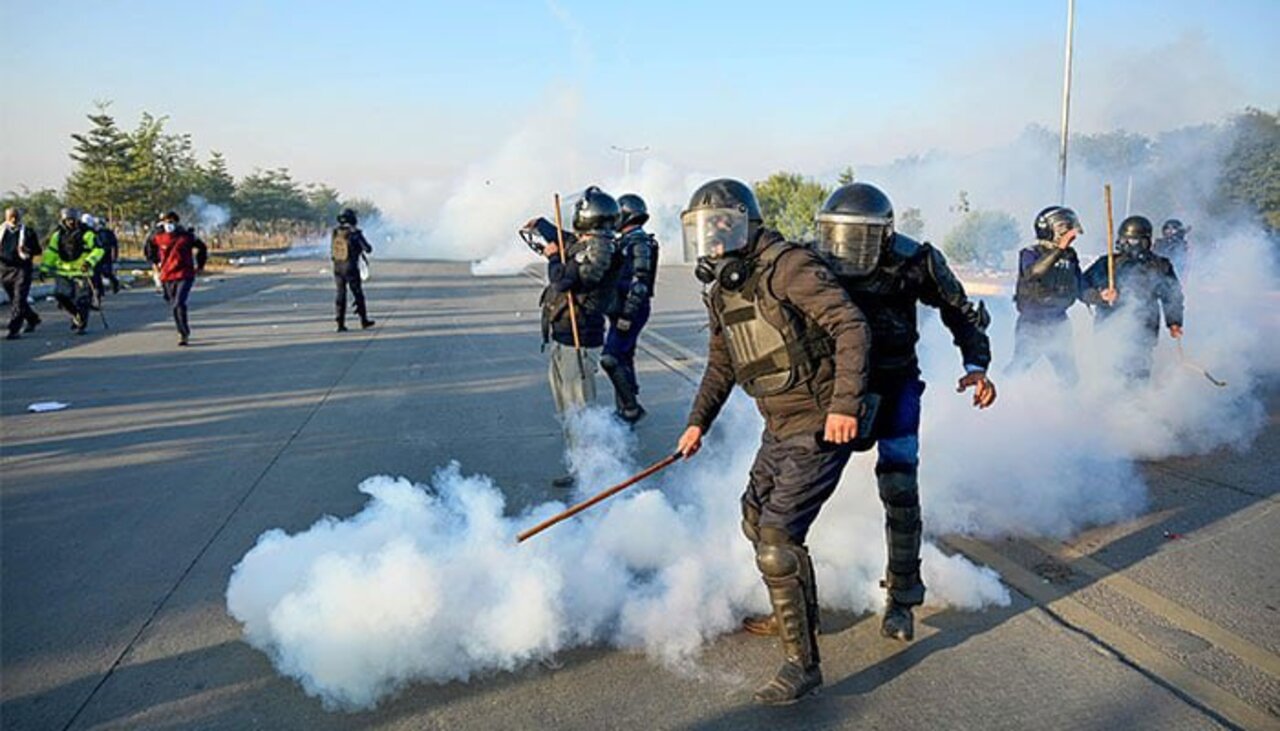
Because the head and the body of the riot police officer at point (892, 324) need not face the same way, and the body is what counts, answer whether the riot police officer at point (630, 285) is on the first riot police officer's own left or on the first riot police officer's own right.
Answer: on the first riot police officer's own right

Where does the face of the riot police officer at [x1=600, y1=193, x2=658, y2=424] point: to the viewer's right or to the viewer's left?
to the viewer's left

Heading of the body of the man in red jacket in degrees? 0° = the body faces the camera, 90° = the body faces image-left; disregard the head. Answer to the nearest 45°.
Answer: approximately 0°

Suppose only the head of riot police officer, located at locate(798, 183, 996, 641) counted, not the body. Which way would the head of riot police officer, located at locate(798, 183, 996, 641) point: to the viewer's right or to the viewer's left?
to the viewer's left

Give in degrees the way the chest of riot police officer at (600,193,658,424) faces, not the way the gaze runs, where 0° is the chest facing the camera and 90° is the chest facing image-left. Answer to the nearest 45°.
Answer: approximately 90°

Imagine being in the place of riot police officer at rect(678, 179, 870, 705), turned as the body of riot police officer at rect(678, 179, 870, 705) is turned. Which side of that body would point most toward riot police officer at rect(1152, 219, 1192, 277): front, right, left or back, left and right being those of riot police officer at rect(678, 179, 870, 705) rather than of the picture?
back

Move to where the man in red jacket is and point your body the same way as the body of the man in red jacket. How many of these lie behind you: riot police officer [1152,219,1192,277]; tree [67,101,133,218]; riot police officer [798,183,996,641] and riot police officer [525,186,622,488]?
1

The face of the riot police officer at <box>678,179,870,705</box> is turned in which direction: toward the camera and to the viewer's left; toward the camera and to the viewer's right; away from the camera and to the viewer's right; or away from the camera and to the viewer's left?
toward the camera and to the viewer's left

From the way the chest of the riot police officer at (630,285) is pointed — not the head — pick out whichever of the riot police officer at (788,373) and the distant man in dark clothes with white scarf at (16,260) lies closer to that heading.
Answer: the distant man in dark clothes with white scarf

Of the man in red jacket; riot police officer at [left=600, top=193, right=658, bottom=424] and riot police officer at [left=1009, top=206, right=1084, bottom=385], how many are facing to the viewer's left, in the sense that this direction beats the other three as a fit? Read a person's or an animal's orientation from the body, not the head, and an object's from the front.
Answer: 1

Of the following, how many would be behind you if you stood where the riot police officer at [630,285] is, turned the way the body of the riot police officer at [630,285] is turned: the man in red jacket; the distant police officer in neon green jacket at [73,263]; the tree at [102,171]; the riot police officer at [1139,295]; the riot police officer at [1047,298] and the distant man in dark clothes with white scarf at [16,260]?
2

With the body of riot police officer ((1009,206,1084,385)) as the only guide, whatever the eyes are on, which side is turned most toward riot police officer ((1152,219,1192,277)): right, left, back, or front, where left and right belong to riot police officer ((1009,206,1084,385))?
left

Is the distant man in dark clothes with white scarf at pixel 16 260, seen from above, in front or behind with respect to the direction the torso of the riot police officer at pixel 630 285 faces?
in front

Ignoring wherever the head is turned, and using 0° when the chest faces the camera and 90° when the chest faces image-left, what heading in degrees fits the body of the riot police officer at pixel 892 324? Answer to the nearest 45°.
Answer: approximately 45°
